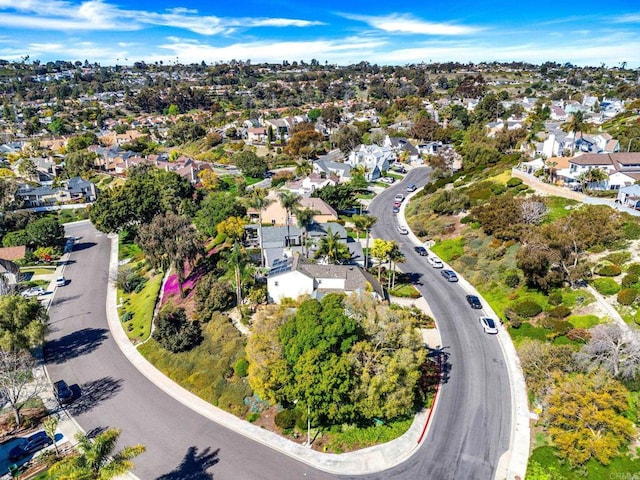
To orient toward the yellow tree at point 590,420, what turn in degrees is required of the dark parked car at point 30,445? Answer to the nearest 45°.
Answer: approximately 90° to its left

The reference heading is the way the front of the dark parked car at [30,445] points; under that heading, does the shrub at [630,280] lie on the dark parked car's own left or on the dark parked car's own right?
on the dark parked car's own left

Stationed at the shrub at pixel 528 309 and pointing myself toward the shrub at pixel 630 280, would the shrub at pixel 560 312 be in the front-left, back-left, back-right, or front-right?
front-right

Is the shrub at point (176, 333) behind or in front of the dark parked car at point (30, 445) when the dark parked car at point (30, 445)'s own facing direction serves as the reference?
behind

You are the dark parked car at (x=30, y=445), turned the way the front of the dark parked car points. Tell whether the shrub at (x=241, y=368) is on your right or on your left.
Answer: on your left

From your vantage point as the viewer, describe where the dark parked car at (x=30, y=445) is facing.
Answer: facing the viewer and to the left of the viewer

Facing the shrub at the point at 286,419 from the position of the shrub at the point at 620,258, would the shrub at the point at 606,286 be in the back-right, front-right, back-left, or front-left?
front-left

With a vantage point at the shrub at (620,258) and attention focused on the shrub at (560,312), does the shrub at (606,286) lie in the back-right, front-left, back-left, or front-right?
front-left

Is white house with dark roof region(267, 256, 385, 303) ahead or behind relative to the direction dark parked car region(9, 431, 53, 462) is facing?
behind

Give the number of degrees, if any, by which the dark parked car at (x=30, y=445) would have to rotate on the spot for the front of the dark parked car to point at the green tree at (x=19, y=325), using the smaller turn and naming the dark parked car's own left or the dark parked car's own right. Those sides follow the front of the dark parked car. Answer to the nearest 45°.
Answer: approximately 135° to the dark parked car's own right
